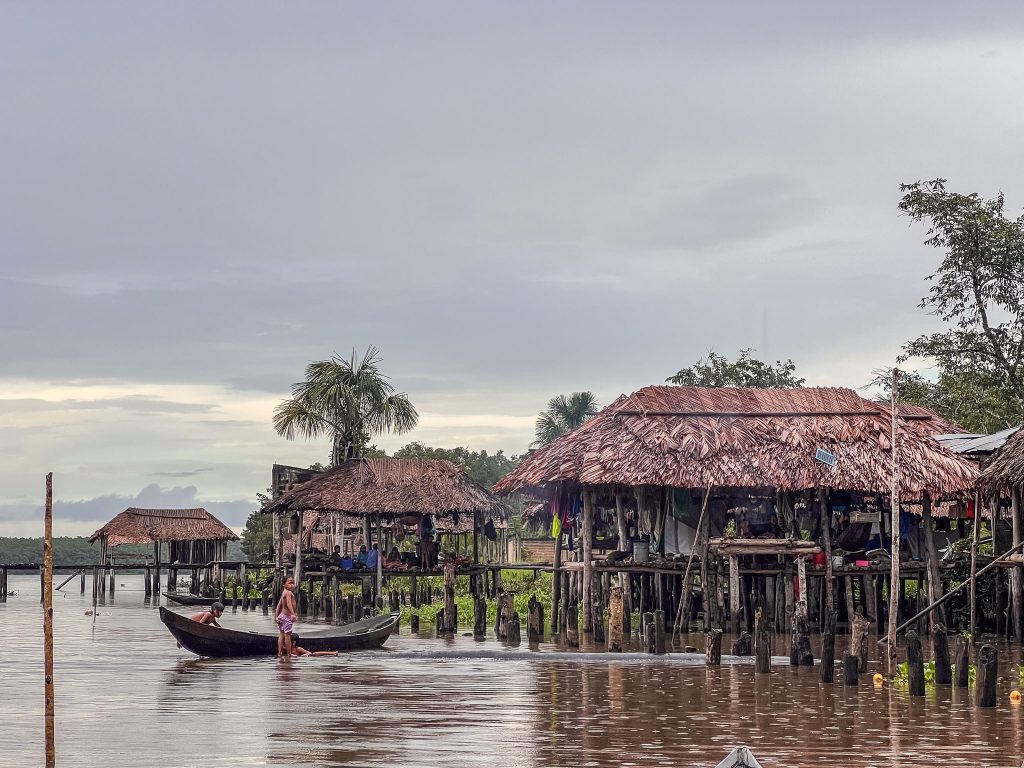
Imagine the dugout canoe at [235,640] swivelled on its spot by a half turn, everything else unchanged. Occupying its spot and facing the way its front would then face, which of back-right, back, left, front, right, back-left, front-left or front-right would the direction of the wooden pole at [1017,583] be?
front

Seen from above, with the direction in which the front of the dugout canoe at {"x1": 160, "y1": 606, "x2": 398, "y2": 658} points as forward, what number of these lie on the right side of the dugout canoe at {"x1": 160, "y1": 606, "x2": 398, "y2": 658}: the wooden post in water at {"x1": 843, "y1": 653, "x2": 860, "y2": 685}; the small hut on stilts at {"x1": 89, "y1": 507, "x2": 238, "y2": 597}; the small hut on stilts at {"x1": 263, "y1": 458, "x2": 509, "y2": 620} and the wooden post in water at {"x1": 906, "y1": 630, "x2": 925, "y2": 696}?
2

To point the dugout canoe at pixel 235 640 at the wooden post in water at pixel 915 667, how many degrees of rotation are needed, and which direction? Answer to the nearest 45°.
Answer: approximately 135° to its left

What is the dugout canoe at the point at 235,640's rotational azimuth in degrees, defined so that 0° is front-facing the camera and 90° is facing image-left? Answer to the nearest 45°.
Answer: approximately 90°

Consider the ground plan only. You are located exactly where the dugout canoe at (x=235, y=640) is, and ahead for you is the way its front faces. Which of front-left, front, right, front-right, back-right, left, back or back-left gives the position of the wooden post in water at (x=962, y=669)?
back-left

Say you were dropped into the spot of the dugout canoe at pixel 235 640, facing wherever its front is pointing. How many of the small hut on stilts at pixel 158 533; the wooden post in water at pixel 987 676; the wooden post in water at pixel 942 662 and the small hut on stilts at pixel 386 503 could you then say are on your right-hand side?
2

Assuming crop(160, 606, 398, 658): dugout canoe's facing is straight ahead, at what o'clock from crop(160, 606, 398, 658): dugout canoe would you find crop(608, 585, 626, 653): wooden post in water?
The wooden post in water is roughly at 6 o'clock from the dugout canoe.

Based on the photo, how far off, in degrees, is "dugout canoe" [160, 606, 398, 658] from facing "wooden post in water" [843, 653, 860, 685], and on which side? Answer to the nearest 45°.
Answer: approximately 135° to its left
